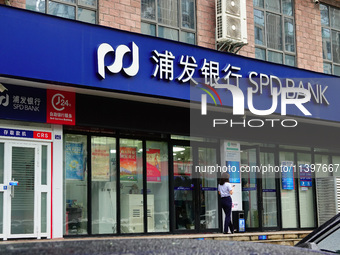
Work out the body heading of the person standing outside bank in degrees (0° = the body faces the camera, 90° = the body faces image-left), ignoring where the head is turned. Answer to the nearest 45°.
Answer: approximately 225°

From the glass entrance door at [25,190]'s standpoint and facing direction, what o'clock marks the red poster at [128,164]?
The red poster is roughly at 8 o'clock from the glass entrance door.

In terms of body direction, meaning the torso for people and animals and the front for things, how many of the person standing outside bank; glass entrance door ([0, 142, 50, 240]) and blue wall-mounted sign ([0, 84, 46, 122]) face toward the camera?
2

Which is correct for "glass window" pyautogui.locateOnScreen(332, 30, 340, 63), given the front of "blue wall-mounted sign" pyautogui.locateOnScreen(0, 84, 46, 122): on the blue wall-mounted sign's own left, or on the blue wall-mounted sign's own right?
on the blue wall-mounted sign's own left

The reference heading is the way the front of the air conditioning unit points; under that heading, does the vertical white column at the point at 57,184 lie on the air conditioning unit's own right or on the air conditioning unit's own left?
on the air conditioning unit's own right

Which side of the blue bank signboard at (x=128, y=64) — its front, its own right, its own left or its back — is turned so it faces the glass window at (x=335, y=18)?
left
